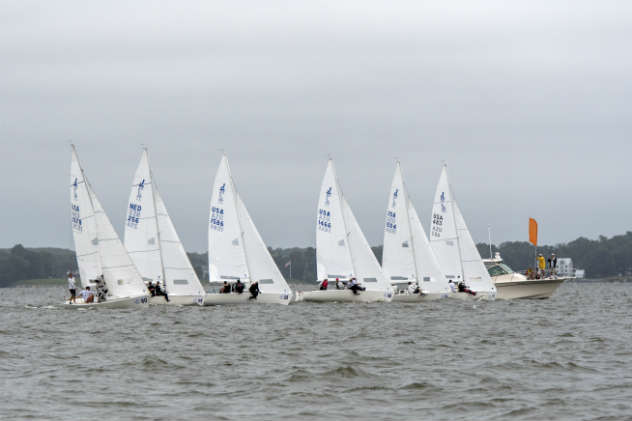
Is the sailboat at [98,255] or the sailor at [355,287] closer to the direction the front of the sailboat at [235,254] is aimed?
the sailor

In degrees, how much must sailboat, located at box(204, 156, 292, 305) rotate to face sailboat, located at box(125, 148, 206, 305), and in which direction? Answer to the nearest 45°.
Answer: approximately 180°

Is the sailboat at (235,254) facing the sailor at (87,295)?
no

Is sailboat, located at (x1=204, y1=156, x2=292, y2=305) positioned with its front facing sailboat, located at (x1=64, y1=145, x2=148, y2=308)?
no

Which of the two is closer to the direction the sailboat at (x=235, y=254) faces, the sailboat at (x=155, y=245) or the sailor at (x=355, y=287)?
the sailor

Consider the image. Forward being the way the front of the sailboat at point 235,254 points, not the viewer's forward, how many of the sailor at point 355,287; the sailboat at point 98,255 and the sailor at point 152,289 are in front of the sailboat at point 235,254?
1

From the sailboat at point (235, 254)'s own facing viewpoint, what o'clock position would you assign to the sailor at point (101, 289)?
The sailor is roughly at 5 o'clock from the sailboat.

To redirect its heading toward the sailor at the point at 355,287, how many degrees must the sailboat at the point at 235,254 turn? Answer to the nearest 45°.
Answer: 0° — it already faces them

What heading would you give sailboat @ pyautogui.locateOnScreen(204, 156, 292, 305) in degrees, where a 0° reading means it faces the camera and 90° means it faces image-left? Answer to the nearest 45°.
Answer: approximately 270°
